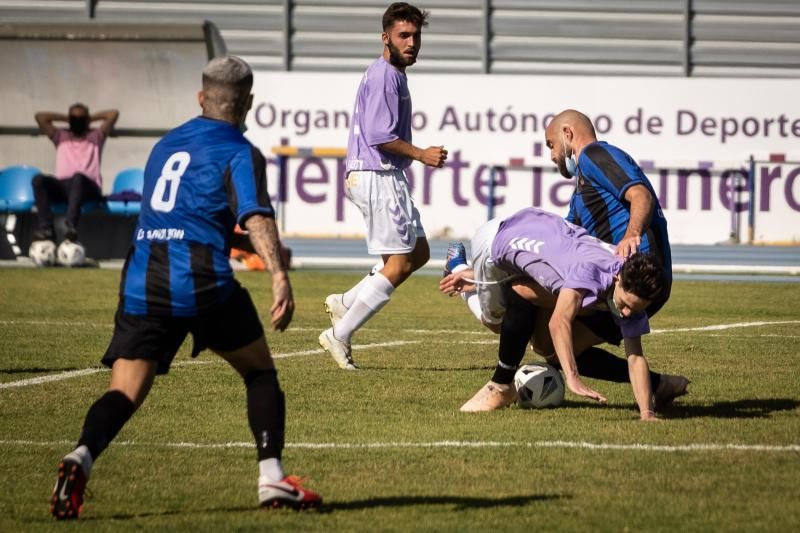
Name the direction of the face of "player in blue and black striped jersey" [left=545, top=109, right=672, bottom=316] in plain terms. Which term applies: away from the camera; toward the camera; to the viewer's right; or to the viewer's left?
to the viewer's left

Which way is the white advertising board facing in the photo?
toward the camera

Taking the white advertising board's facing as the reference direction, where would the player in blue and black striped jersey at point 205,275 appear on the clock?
The player in blue and black striped jersey is roughly at 12 o'clock from the white advertising board.

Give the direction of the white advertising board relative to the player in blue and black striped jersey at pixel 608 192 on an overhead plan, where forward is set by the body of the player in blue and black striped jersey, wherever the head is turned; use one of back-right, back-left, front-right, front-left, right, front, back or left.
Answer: right

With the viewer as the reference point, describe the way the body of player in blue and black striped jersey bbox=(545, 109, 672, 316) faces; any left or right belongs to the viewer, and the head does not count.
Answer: facing to the left of the viewer

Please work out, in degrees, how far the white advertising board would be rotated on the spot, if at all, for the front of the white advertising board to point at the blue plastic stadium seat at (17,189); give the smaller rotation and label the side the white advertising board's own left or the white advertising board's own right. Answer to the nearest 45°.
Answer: approximately 90° to the white advertising board's own right

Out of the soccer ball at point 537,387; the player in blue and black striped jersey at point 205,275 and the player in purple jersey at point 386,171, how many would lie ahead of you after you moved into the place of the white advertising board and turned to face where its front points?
3

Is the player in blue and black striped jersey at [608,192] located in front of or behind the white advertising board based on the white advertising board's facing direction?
in front

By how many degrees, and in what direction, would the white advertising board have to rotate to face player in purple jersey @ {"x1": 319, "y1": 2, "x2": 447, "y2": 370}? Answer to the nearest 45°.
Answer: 0° — it already faces them

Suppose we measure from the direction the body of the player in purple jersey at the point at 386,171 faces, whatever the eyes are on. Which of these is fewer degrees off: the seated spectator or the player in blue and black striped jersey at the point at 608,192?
the player in blue and black striped jersey

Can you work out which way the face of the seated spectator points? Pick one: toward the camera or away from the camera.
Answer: toward the camera

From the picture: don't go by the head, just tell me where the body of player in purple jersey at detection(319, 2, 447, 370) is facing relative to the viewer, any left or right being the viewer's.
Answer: facing to the right of the viewer

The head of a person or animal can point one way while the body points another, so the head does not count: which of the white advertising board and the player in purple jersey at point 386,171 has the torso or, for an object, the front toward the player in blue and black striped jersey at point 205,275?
the white advertising board
